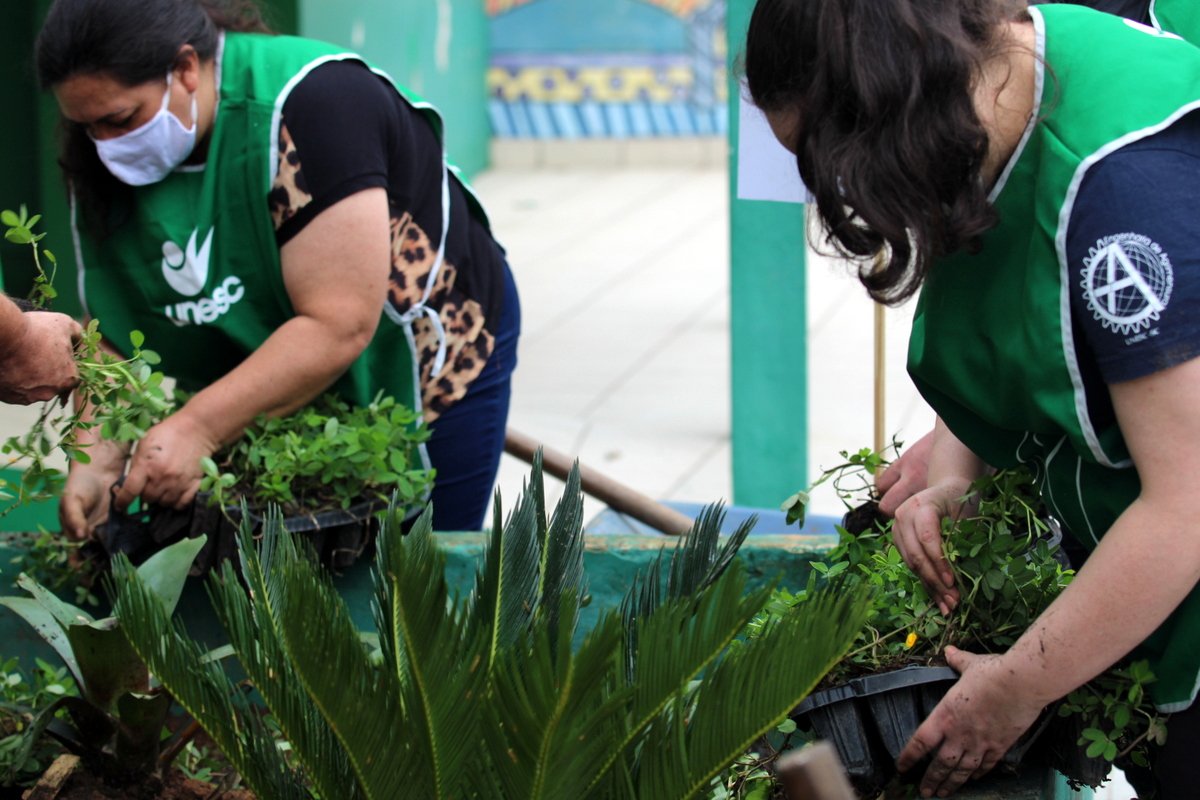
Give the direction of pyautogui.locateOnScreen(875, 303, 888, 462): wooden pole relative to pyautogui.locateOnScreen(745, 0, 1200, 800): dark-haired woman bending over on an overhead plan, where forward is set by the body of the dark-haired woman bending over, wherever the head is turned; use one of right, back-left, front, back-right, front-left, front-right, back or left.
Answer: right

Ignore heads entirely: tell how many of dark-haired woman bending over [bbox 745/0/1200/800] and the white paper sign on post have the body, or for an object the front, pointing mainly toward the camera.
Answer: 1

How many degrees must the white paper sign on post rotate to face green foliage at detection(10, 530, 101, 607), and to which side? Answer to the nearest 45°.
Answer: approximately 90° to its right

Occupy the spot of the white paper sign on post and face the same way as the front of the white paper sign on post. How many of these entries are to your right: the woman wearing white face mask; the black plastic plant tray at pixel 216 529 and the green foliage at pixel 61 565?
3

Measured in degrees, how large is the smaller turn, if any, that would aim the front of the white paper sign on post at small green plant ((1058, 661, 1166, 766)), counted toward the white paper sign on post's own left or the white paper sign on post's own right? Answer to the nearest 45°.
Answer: approximately 45° to the white paper sign on post's own left

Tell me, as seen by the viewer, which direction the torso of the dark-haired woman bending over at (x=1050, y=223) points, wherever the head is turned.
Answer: to the viewer's left

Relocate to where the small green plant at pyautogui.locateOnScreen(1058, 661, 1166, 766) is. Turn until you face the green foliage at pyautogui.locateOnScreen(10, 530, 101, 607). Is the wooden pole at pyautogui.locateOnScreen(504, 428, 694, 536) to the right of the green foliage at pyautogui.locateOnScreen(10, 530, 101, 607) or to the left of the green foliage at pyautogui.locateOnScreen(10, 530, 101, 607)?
right

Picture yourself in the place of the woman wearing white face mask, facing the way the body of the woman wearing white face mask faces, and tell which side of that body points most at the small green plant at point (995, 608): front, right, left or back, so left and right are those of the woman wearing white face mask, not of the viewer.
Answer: left

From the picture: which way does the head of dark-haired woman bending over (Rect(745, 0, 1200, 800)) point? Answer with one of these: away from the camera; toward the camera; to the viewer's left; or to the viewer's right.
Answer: to the viewer's left

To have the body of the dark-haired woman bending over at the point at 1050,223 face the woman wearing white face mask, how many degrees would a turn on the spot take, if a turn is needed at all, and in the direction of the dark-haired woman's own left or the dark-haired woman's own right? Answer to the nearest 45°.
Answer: approximately 45° to the dark-haired woman's own right

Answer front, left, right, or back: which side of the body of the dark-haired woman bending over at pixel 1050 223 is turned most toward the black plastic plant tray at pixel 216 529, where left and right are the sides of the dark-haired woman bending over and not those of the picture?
front

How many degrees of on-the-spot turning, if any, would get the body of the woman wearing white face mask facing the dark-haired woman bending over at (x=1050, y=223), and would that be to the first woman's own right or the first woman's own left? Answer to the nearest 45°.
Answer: approximately 90° to the first woman's own left
